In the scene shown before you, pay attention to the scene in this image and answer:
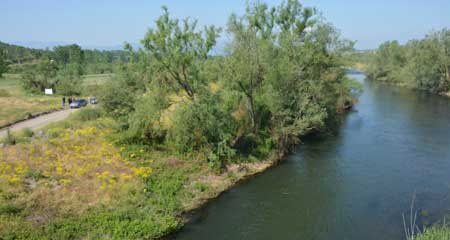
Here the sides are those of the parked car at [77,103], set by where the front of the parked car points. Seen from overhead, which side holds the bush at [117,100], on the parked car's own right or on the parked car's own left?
on the parked car's own left

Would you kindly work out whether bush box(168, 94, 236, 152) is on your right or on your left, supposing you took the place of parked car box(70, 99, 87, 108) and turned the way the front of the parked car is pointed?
on your left

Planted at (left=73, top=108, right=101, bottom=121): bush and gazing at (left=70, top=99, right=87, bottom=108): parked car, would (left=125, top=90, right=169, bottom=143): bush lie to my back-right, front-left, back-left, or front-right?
back-right

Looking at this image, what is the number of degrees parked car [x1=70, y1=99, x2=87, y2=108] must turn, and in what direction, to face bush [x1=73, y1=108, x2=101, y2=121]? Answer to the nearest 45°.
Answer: approximately 45° to its left

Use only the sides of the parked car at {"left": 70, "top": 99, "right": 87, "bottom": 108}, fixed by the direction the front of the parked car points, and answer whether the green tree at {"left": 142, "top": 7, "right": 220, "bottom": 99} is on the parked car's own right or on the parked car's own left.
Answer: on the parked car's own left

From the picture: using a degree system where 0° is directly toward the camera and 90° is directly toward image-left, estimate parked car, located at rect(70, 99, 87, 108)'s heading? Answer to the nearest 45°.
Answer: approximately 45°
